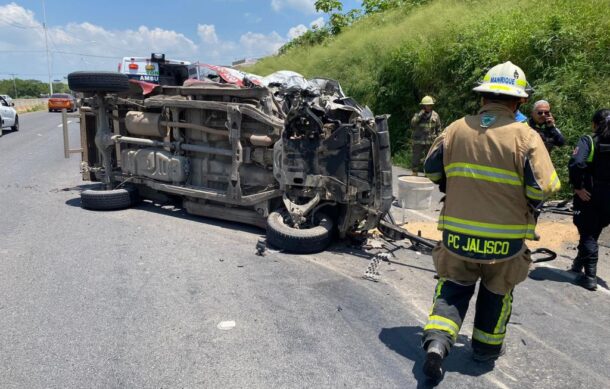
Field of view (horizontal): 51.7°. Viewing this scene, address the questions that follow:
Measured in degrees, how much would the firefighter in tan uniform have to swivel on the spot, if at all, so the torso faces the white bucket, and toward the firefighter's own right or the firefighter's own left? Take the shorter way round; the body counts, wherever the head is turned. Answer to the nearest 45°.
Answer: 0° — they already face it

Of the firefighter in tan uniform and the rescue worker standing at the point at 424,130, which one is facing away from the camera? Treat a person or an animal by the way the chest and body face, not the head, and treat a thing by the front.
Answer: the firefighter in tan uniform

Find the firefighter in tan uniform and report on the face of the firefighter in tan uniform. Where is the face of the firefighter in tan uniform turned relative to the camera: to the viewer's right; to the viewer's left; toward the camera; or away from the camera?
away from the camera

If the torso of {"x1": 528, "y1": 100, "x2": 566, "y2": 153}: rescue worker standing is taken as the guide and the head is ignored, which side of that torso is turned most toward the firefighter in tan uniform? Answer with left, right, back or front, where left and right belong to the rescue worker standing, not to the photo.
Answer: front

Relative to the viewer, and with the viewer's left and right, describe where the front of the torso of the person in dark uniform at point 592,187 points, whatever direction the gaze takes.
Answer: facing away from the viewer and to the left of the viewer

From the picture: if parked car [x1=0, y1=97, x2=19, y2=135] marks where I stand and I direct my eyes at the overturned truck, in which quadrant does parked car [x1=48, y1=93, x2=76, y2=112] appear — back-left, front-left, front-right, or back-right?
back-left

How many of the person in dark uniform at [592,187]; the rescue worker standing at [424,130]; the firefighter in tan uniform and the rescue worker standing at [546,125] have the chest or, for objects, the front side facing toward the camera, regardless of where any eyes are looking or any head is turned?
2

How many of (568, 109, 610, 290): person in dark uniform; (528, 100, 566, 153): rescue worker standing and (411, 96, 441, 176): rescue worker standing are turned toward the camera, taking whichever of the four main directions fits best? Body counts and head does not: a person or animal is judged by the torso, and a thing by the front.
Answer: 2

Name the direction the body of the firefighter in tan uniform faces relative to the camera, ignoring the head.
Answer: away from the camera

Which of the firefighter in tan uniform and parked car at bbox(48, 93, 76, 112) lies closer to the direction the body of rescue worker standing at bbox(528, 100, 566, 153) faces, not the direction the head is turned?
the firefighter in tan uniform

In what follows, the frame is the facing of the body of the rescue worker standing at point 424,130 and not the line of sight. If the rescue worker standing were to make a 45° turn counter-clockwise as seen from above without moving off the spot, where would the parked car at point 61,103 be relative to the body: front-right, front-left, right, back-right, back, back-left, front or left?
back

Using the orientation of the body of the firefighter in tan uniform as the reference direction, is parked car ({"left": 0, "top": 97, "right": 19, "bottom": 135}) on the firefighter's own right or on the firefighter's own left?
on the firefighter's own left

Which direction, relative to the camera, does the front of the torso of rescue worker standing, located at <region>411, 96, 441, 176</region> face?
toward the camera

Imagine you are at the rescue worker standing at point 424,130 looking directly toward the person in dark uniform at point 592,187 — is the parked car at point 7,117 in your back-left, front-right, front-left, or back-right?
back-right

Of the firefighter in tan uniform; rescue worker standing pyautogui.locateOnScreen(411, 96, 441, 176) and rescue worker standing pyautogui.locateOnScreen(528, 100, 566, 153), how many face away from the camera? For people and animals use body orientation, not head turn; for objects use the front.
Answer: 1

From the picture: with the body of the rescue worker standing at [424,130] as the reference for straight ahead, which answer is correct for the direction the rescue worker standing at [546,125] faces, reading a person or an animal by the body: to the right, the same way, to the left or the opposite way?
the same way

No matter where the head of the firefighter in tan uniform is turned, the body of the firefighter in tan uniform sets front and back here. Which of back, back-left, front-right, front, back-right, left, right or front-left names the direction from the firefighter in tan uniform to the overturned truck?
front-left
